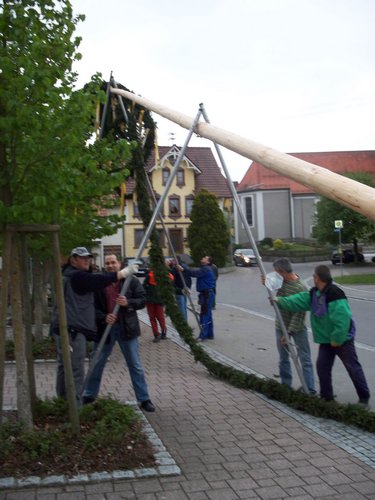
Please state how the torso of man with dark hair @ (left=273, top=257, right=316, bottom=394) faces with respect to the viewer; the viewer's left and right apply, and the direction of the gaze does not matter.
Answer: facing to the left of the viewer

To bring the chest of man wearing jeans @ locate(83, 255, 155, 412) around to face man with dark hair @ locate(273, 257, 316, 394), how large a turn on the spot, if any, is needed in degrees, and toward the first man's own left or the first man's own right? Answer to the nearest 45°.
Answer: approximately 90° to the first man's own left

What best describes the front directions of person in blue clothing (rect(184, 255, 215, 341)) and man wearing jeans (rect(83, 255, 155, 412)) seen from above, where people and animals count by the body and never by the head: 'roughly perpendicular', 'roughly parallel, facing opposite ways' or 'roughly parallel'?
roughly perpendicular

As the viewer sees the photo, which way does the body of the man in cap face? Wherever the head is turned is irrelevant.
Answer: to the viewer's right

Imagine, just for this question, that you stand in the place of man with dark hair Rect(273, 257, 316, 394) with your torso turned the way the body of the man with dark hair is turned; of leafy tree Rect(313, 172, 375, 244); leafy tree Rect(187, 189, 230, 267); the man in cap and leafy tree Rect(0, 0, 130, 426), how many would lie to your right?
2

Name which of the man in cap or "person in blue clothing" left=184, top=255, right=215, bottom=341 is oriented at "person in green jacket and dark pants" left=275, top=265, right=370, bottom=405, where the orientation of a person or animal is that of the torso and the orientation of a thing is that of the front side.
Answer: the man in cap

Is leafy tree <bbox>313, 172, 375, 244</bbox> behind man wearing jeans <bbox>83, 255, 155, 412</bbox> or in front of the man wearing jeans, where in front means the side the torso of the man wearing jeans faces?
behind

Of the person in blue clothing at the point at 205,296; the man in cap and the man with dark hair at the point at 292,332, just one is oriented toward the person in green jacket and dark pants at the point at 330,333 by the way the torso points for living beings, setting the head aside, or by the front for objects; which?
the man in cap

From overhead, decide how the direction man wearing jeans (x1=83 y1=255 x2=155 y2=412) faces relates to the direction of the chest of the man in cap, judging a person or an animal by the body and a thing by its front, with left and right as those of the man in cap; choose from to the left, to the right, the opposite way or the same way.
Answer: to the right
